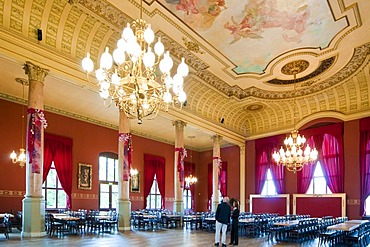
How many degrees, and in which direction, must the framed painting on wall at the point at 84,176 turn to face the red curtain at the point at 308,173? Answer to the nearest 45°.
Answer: approximately 45° to its left

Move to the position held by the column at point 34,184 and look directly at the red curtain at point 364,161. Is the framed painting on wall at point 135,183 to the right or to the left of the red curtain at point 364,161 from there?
left

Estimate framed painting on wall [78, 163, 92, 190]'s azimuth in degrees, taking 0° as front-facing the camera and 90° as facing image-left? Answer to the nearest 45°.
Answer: approximately 315°

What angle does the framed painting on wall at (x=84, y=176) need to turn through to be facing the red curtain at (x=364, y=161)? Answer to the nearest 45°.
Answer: approximately 45° to its left

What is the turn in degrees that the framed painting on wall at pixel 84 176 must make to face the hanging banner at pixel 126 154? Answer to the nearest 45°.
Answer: approximately 45° to its right

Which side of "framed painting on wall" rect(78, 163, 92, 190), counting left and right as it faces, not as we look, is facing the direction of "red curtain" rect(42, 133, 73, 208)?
right
